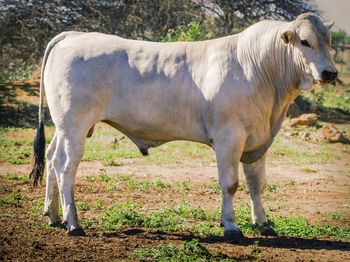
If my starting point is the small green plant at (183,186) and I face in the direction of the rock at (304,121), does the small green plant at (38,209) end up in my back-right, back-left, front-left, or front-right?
back-left

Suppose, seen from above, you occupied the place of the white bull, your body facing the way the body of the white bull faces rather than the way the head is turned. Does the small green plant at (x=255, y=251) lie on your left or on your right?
on your right

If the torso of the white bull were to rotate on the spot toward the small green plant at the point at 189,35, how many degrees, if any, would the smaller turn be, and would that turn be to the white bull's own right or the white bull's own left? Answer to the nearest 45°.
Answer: approximately 90° to the white bull's own left

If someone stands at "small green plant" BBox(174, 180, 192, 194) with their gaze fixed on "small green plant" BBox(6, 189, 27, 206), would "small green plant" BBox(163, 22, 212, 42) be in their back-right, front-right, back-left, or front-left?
back-right

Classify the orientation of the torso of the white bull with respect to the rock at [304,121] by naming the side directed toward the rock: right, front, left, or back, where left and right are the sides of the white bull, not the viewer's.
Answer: left

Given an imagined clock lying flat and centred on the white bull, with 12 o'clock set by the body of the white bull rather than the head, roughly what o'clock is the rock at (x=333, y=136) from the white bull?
The rock is roughly at 10 o'clock from the white bull.

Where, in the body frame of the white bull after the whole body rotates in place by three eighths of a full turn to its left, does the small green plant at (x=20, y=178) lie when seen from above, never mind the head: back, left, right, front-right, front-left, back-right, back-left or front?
front

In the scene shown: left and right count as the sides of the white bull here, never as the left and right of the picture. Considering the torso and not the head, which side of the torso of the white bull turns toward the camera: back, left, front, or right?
right
